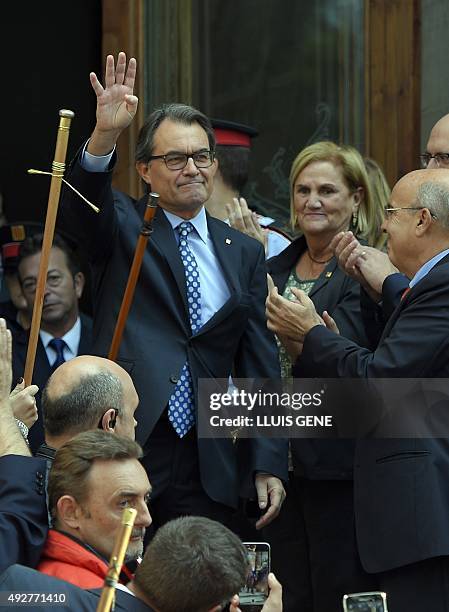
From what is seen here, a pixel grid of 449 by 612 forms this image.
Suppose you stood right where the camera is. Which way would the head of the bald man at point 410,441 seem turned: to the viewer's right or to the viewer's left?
to the viewer's left

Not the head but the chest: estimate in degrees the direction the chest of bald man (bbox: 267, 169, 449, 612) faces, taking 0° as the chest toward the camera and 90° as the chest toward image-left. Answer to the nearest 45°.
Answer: approximately 90°
